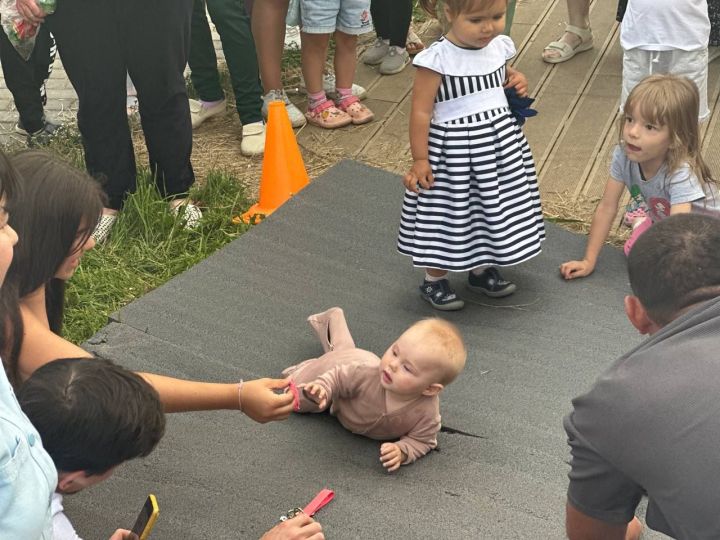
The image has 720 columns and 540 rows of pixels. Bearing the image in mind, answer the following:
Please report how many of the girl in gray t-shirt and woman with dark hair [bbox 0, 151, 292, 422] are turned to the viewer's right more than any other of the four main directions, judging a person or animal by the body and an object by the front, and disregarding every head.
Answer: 1

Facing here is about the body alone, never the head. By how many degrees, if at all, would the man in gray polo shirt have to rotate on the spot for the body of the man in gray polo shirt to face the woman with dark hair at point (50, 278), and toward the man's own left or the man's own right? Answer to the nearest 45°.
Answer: approximately 45° to the man's own left

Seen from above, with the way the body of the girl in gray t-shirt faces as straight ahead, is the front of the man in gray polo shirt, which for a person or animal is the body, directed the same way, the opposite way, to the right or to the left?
to the right

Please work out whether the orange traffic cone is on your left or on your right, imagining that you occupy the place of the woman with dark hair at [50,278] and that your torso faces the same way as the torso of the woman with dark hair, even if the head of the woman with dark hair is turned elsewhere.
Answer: on your left

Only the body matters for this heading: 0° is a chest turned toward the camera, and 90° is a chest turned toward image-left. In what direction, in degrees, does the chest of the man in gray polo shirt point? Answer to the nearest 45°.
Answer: approximately 135°

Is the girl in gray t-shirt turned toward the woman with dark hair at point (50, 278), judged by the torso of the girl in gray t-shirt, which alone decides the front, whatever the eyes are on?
yes

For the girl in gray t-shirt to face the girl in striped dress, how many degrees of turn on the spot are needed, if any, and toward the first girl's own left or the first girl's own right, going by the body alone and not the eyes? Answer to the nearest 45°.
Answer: approximately 45° to the first girl's own right

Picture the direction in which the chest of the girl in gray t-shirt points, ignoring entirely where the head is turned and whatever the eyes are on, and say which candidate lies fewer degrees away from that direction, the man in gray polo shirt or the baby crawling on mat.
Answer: the baby crawling on mat

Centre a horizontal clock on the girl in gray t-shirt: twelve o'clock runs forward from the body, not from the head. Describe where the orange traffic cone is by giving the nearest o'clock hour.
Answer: The orange traffic cone is roughly at 2 o'clock from the girl in gray t-shirt.

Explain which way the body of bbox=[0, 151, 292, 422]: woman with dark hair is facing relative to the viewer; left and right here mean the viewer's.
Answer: facing to the right of the viewer
